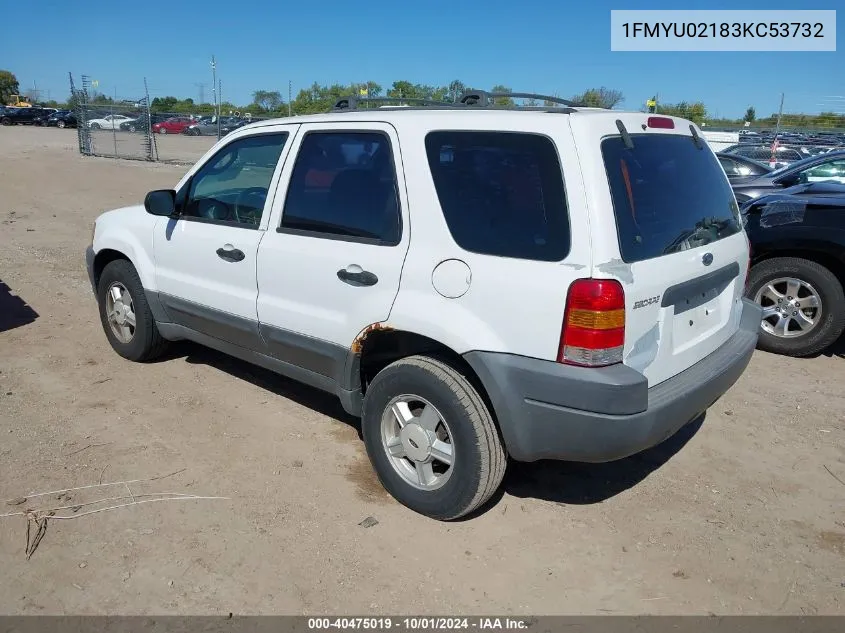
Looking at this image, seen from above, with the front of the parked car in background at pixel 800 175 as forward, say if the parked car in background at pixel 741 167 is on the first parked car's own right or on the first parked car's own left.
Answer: on the first parked car's own right

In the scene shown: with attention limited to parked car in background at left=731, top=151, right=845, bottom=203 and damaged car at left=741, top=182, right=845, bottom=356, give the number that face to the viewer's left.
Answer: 2

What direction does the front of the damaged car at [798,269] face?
to the viewer's left

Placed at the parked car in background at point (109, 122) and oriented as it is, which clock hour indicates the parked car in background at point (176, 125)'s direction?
the parked car in background at point (176, 125) is roughly at 5 o'clock from the parked car in background at point (109, 122).

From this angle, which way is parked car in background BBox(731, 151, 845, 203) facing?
to the viewer's left

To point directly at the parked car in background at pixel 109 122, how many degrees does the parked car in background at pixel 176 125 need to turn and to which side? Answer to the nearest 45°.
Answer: approximately 45° to its left

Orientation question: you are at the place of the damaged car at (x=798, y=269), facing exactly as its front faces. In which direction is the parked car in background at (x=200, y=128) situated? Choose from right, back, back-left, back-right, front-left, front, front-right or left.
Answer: front-right

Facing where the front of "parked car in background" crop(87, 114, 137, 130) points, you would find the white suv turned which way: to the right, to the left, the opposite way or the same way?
to the right

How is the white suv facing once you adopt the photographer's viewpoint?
facing away from the viewer and to the left of the viewer
